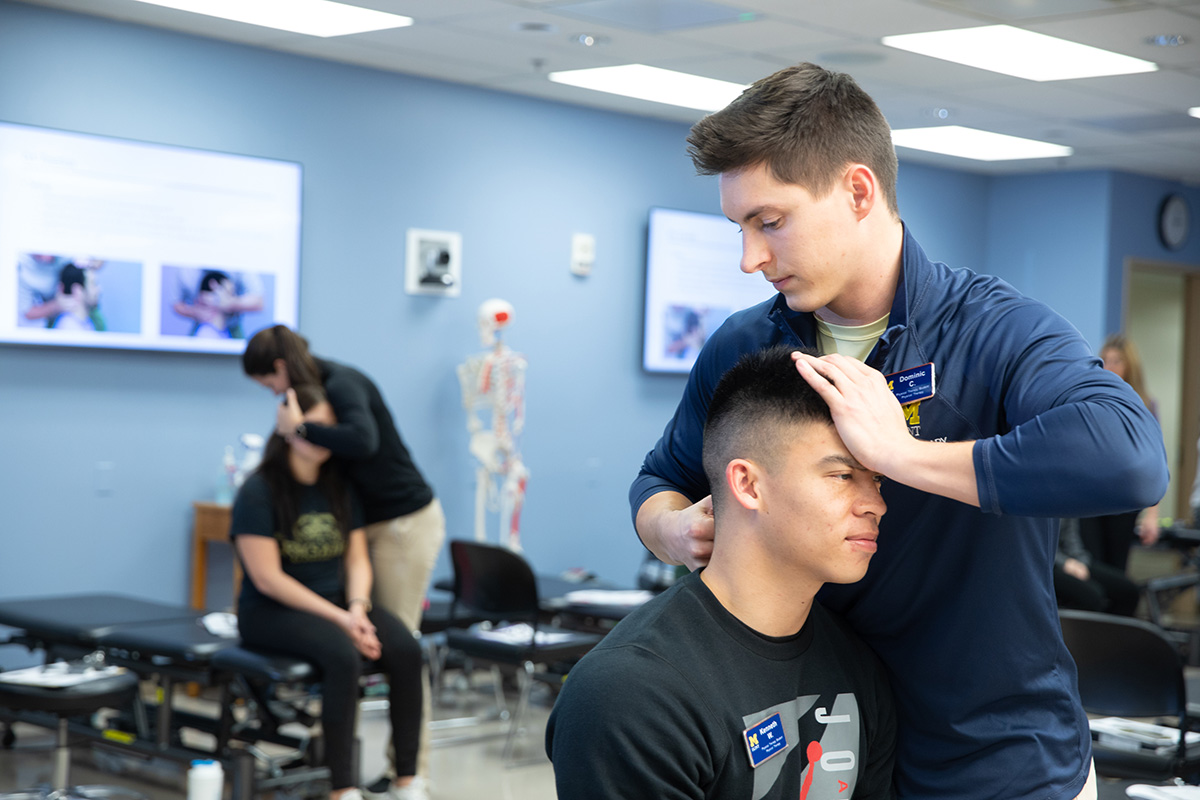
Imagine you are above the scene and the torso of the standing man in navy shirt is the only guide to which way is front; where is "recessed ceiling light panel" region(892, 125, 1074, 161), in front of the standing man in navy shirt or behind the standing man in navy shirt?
behind

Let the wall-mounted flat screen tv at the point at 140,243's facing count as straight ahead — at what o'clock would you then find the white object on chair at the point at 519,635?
The white object on chair is roughly at 12 o'clock from the wall-mounted flat screen tv.

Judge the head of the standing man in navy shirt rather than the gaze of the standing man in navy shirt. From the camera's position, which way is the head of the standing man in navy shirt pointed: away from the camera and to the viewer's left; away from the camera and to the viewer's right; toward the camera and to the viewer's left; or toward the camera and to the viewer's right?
toward the camera and to the viewer's left

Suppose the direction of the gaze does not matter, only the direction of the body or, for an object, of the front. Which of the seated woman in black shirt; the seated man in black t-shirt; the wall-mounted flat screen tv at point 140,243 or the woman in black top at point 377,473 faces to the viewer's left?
the woman in black top

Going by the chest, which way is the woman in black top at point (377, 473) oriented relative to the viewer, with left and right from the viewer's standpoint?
facing to the left of the viewer

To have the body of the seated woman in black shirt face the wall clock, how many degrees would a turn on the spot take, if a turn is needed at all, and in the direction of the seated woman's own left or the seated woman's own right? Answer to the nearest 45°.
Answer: approximately 90° to the seated woman's own left

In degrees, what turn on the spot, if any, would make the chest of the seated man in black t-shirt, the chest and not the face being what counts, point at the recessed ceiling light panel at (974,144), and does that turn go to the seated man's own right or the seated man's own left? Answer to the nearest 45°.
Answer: approximately 135° to the seated man's own left

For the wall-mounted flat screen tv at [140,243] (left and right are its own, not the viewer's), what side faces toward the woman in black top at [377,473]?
front

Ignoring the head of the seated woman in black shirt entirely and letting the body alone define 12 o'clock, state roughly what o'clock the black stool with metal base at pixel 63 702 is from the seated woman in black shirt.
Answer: The black stool with metal base is roughly at 4 o'clock from the seated woman in black shirt.

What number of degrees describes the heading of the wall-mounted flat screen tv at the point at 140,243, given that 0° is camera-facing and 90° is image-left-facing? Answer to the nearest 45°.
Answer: approximately 315°

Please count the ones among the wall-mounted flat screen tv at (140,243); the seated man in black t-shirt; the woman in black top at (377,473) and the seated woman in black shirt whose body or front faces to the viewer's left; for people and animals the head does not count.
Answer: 1

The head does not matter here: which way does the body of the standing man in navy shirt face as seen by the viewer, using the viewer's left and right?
facing the viewer and to the left of the viewer
